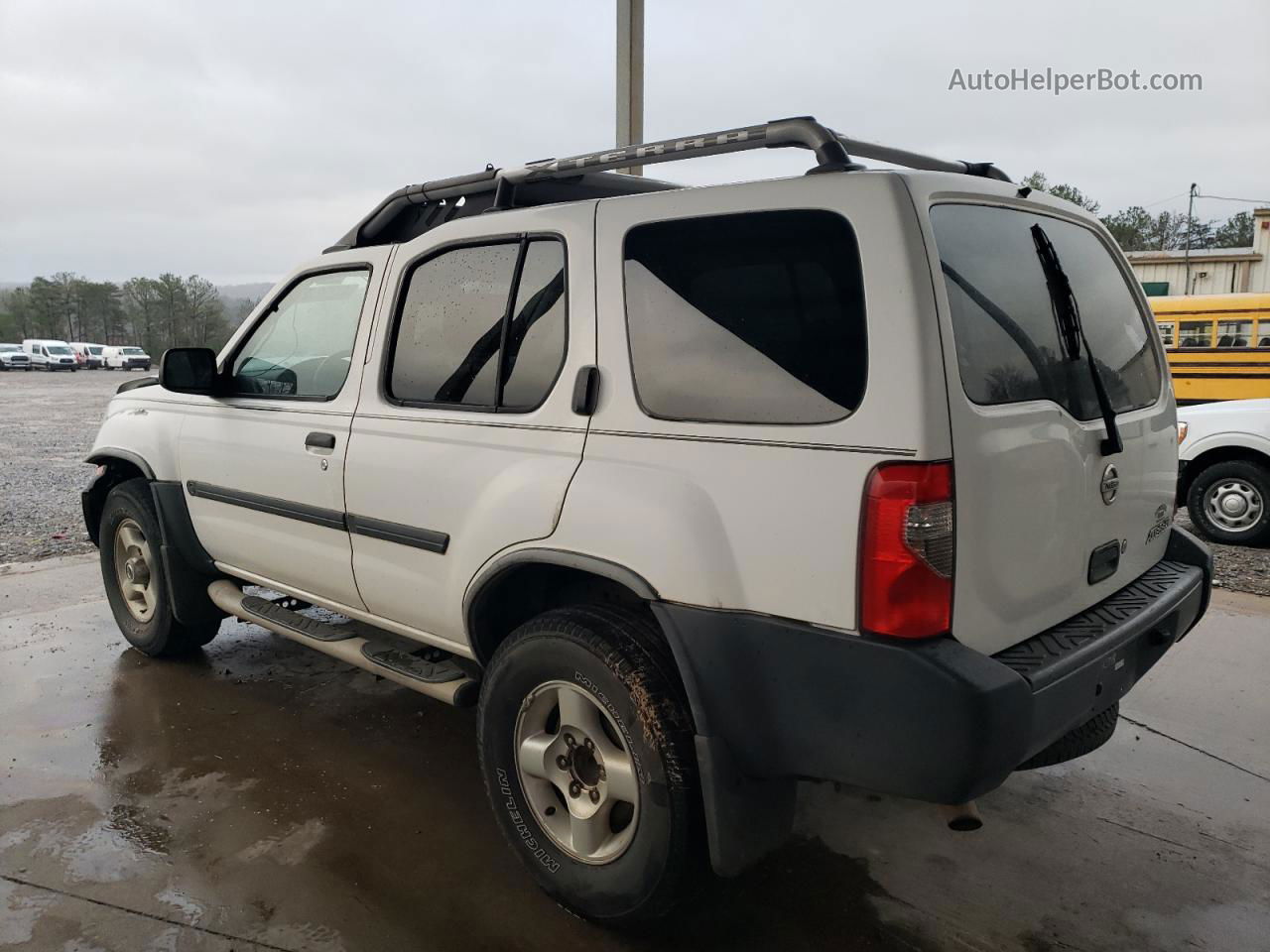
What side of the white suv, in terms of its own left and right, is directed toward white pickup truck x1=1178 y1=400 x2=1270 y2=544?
right

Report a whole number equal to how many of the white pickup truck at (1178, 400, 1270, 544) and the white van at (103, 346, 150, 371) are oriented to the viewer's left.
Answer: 1

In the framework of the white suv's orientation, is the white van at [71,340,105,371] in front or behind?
in front

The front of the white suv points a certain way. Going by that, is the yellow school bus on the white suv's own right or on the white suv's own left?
on the white suv's own right

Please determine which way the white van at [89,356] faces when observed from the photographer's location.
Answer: facing the viewer and to the right of the viewer

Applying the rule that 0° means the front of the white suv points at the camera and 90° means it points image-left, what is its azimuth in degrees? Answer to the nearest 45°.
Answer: approximately 135°

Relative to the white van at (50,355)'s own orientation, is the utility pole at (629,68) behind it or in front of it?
in front

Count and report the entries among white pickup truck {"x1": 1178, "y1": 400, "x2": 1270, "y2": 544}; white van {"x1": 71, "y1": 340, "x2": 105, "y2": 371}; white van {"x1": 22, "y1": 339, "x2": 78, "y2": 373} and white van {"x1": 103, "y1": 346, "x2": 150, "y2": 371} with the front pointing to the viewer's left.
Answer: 1

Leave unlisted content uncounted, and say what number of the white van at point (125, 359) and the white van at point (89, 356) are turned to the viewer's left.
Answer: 0

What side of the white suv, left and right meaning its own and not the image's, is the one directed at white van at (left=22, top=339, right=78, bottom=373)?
front
